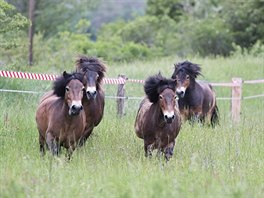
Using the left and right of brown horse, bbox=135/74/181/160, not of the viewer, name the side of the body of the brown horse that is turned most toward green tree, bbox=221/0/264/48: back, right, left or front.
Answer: back

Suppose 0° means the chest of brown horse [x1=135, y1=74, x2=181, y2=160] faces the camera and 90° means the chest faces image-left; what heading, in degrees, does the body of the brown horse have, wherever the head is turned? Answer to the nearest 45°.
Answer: approximately 0°

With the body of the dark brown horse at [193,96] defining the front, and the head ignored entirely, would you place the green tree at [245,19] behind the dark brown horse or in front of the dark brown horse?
behind

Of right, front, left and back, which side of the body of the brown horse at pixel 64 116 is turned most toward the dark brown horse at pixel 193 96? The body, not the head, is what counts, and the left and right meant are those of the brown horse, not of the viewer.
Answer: left

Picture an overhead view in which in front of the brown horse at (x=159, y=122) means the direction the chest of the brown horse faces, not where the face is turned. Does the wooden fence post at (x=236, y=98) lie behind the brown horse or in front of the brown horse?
behind

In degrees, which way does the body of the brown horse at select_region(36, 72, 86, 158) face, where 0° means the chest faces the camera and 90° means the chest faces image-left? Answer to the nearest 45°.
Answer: approximately 315°
